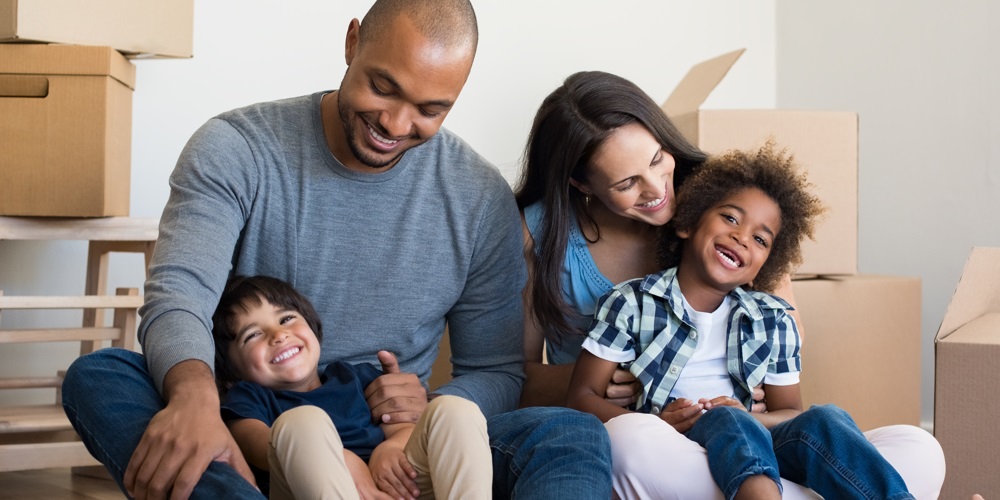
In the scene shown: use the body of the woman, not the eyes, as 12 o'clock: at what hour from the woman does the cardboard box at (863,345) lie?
The cardboard box is roughly at 9 o'clock from the woman.

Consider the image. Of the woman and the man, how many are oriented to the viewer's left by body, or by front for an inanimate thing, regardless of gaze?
0

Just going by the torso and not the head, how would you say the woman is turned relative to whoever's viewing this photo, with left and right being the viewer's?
facing the viewer and to the right of the viewer

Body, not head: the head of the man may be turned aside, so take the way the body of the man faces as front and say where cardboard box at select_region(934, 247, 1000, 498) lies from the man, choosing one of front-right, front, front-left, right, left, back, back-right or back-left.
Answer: left

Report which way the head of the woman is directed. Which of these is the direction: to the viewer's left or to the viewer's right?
to the viewer's right

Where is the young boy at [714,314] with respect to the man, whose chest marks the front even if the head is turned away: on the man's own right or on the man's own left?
on the man's own left

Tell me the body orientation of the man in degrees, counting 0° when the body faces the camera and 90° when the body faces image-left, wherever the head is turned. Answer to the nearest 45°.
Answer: approximately 0°

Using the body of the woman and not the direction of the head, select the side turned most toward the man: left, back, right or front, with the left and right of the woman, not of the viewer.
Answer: right
